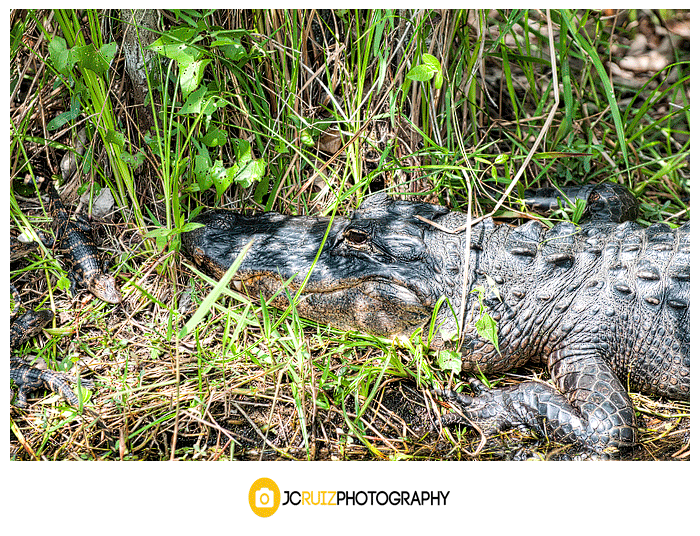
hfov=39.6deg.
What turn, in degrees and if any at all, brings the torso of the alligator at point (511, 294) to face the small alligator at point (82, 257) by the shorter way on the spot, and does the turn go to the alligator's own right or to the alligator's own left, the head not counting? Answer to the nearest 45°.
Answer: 0° — it already faces it

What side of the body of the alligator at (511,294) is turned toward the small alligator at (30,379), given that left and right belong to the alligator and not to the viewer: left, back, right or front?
front

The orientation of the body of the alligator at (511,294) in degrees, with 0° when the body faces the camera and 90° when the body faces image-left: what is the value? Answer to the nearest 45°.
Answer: approximately 90°
